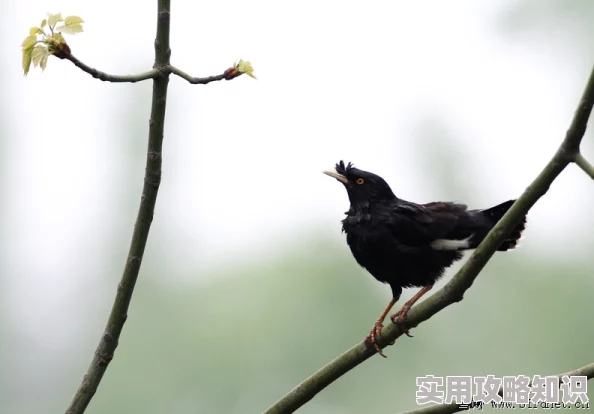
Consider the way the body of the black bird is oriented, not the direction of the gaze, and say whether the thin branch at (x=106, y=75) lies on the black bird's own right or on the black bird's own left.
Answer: on the black bird's own right

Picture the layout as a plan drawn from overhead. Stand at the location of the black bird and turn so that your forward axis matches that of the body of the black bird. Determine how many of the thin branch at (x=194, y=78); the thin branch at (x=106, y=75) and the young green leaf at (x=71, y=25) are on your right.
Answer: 0

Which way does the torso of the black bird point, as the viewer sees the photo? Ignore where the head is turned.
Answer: to the viewer's left

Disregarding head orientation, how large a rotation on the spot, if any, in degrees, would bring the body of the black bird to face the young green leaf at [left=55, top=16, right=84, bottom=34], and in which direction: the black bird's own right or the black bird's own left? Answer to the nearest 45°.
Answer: approximately 45° to the black bird's own left

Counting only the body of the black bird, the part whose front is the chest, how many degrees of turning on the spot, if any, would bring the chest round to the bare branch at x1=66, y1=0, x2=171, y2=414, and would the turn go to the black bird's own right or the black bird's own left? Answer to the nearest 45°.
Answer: approximately 45° to the black bird's own left
